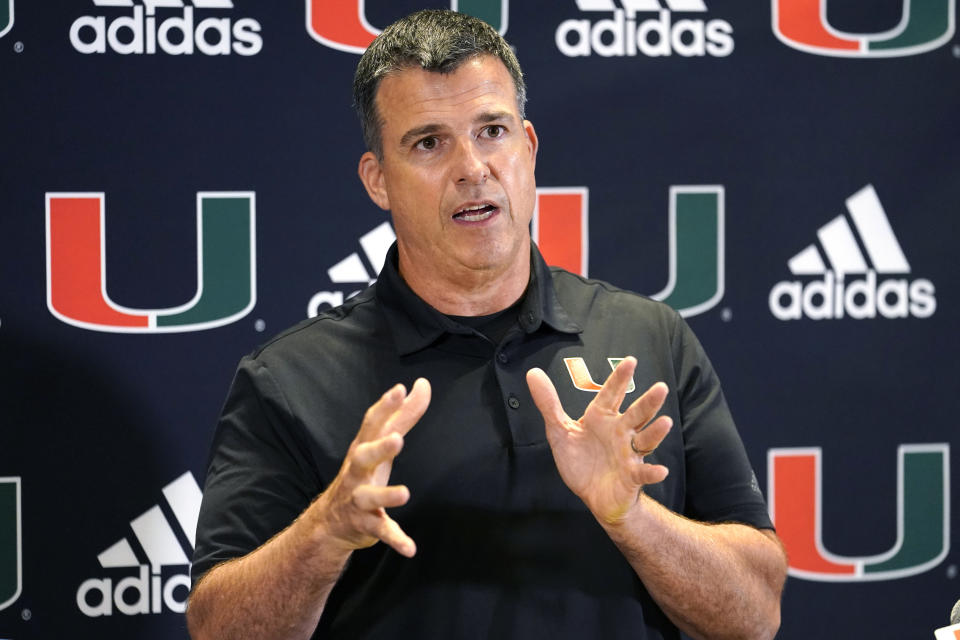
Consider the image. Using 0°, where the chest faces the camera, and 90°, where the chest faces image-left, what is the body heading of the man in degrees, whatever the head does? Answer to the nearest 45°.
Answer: approximately 0°

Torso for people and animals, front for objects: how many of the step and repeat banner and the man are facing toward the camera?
2

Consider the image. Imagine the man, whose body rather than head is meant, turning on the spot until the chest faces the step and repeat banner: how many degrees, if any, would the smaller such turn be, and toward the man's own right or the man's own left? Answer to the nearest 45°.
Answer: approximately 180°

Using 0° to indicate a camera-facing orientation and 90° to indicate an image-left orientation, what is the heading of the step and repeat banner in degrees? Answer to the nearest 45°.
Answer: approximately 0°

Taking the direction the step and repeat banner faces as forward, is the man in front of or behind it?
in front
